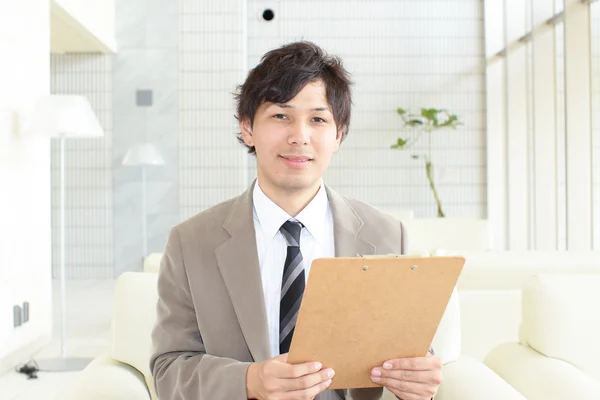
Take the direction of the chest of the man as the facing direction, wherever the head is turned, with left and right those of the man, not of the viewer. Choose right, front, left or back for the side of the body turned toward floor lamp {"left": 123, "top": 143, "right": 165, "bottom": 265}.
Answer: back

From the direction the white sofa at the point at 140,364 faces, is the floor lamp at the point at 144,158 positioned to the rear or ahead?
to the rear

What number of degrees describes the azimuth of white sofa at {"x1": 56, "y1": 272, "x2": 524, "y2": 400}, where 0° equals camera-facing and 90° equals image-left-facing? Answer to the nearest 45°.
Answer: approximately 0°

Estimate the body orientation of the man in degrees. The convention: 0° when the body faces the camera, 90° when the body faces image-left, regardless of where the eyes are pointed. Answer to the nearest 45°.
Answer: approximately 0°

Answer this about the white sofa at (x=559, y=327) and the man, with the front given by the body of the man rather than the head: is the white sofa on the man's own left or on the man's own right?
on the man's own left

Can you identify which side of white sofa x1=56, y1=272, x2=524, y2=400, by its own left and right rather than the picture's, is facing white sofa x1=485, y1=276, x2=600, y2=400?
left

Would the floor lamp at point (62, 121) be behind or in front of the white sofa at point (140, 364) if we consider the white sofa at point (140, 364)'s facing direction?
behind
